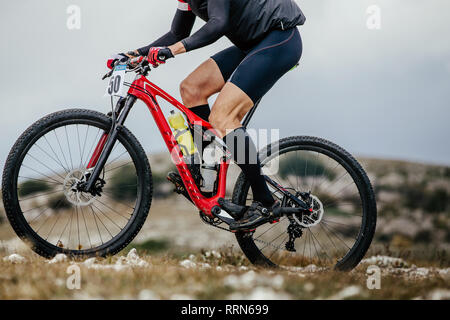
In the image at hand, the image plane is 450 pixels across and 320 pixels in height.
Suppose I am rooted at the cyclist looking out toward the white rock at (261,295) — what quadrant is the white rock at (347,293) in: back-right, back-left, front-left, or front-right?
front-left

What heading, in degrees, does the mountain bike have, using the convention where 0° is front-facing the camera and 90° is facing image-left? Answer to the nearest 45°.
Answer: approximately 90°

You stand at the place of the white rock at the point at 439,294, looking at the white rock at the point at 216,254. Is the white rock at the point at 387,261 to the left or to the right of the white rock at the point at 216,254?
right

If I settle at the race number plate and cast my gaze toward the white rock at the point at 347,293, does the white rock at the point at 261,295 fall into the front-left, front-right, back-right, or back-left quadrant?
front-right

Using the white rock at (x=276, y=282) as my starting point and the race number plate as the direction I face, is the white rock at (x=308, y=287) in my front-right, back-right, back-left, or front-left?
back-right

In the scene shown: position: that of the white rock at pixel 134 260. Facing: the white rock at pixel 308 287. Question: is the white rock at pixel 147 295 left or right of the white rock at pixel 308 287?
right

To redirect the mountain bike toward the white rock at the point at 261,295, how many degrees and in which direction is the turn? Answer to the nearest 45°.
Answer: approximately 135° to its left

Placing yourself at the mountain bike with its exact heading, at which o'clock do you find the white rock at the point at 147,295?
The white rock is roughly at 9 o'clock from the mountain bike.

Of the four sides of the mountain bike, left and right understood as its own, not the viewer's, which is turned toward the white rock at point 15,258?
front
